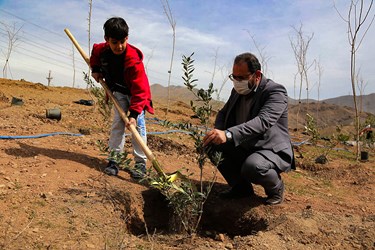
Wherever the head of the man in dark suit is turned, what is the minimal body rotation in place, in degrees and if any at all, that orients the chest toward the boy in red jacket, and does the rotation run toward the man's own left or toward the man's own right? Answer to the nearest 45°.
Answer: approximately 45° to the man's own right

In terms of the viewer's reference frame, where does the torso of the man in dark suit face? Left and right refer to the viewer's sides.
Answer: facing the viewer and to the left of the viewer

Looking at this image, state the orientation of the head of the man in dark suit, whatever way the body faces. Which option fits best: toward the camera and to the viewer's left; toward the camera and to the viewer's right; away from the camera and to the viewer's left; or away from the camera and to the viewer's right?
toward the camera and to the viewer's left
